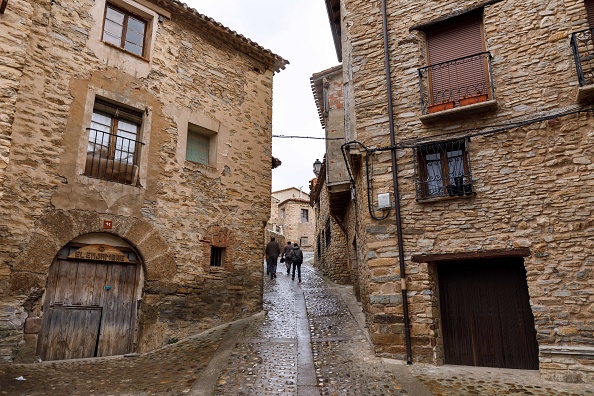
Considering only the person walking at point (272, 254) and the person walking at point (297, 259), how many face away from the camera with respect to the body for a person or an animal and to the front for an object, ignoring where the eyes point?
2

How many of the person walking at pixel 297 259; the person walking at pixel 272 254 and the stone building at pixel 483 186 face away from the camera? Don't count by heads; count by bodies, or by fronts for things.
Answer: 2

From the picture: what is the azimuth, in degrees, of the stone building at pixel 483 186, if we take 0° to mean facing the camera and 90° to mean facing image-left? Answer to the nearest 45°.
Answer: approximately 45°

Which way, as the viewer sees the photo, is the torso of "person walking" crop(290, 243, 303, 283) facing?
away from the camera

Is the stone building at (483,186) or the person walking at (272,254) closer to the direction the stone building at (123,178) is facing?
the stone building

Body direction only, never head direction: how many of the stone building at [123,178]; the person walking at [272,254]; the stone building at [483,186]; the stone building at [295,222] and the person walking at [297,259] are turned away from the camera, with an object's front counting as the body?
2

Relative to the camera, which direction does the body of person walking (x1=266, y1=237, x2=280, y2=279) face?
away from the camera

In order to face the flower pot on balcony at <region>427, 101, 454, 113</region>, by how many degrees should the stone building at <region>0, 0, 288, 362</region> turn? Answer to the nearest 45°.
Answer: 0° — it already faces it

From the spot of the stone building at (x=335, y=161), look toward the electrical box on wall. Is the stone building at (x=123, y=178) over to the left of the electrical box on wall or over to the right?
right

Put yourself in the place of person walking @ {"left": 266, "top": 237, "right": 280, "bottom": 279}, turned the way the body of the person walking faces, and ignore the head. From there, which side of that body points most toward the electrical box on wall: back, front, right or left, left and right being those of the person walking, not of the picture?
back
